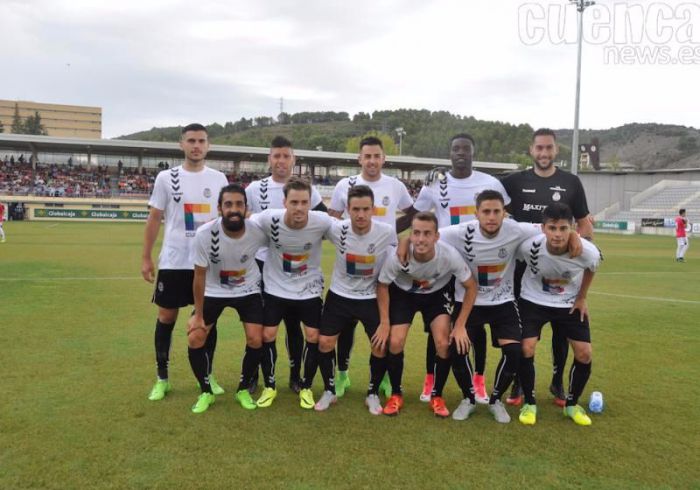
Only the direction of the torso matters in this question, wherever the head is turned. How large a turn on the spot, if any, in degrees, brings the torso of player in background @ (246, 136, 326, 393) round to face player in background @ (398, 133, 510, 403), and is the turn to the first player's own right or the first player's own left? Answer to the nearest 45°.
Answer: approximately 90° to the first player's own left

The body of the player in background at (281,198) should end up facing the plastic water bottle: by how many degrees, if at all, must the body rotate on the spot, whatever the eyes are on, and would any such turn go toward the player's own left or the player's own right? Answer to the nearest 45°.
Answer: approximately 45° to the player's own left

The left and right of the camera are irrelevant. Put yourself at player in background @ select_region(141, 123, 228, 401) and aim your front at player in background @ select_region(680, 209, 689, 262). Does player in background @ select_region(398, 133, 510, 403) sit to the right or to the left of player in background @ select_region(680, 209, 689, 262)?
right

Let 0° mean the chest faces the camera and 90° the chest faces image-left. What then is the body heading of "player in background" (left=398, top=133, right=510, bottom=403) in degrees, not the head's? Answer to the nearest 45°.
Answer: approximately 0°

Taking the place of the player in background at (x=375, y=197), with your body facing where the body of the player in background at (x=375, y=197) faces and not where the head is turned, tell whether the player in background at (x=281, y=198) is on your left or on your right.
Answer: on your right

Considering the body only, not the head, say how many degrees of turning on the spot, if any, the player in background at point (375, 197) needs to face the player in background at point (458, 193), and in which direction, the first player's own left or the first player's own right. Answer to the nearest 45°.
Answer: approximately 90° to the first player's own left

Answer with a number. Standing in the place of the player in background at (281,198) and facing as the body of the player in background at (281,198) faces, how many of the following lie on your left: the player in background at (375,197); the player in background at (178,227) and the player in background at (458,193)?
2

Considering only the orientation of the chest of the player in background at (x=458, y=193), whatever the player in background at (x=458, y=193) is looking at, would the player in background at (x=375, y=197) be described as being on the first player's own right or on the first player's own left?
on the first player's own right

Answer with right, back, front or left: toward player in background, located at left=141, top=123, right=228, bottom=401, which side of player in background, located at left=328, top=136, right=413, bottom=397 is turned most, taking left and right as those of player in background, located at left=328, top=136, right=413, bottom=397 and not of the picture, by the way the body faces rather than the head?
right

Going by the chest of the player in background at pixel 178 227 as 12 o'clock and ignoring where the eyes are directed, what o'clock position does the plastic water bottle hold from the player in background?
The plastic water bottle is roughly at 10 o'clock from the player in background.
